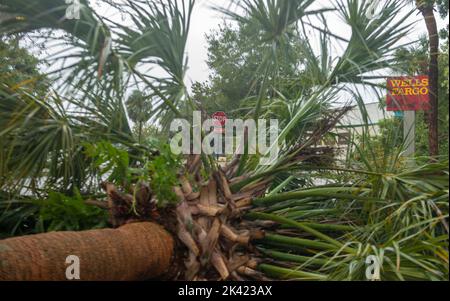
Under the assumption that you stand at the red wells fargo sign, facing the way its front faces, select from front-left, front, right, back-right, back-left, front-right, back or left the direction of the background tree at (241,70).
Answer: right

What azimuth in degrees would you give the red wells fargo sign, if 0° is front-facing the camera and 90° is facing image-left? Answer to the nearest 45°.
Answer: approximately 0°

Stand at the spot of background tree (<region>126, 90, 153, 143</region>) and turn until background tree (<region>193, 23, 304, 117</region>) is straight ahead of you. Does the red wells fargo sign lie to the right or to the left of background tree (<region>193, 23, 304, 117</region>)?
right
